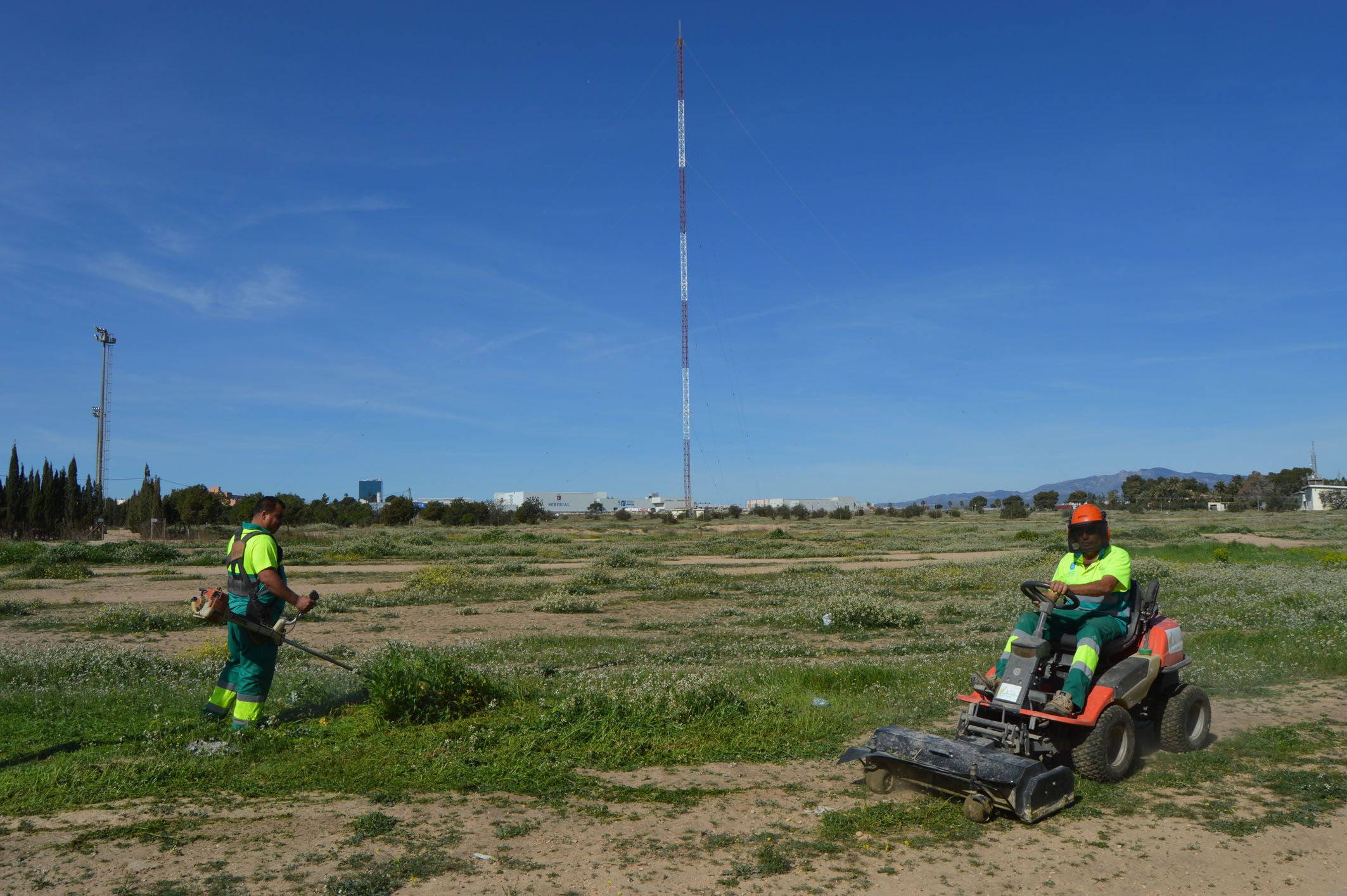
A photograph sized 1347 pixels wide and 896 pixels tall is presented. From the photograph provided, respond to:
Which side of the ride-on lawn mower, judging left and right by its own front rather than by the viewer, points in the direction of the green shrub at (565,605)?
right

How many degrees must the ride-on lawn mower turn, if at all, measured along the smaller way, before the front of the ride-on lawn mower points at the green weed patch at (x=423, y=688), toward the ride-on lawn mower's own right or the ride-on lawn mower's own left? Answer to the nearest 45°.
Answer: approximately 45° to the ride-on lawn mower's own right

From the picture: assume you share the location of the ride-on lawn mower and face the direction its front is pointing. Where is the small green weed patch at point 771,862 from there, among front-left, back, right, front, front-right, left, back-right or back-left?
front

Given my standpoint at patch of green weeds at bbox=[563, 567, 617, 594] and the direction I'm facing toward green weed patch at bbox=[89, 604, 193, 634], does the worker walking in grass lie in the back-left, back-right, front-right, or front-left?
front-left

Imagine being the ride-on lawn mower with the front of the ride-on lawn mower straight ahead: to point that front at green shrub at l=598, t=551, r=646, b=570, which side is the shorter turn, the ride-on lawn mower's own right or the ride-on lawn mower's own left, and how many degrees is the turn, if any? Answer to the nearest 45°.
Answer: approximately 90° to the ride-on lawn mower's own right

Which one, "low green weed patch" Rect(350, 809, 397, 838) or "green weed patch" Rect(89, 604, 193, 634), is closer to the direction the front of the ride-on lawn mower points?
the low green weed patch

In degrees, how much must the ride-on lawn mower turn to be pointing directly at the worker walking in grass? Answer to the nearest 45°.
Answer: approximately 45° to its right

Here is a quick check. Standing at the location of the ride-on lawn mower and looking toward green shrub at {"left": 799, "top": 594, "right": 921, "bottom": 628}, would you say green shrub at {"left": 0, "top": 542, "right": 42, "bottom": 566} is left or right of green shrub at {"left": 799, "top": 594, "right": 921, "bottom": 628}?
left

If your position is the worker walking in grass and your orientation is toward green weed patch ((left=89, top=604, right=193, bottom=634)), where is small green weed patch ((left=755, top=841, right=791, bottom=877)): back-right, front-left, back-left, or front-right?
back-right

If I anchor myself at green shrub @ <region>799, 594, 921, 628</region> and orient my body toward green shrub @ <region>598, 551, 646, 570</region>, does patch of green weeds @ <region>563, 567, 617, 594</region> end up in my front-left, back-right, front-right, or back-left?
front-left

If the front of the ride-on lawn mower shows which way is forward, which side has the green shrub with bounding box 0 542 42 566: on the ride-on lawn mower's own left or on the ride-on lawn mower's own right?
on the ride-on lawn mower's own right

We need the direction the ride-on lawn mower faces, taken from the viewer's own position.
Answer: facing the viewer and to the left of the viewer
